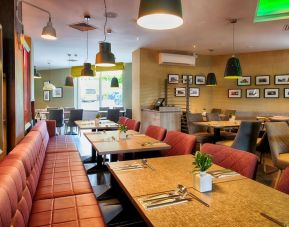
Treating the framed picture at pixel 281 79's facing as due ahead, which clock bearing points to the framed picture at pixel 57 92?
the framed picture at pixel 57 92 is roughly at 3 o'clock from the framed picture at pixel 281 79.

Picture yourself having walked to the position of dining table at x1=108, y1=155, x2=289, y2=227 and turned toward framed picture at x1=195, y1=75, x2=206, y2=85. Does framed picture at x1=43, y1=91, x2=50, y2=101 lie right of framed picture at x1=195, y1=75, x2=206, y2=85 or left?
left

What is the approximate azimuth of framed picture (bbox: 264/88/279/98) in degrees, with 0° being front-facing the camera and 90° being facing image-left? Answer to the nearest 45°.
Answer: approximately 0°

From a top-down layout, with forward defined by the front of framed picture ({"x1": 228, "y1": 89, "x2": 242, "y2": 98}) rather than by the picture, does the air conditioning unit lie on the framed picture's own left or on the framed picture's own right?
on the framed picture's own right

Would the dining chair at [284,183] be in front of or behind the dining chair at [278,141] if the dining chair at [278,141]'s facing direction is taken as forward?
in front

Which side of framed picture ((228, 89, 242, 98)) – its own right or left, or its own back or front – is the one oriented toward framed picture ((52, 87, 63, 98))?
right

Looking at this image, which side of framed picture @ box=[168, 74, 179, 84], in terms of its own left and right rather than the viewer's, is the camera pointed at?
front

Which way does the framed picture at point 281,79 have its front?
toward the camera

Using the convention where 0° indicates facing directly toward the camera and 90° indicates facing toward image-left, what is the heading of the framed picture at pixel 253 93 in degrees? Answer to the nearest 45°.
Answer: approximately 0°

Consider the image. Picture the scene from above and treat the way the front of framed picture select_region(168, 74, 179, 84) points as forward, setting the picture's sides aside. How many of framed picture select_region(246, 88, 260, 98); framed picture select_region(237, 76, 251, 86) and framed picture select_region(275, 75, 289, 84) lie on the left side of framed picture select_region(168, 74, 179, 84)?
3

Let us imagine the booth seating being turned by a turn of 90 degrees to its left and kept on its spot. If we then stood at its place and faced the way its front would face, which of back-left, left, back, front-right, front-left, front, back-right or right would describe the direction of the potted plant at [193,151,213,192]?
back-right

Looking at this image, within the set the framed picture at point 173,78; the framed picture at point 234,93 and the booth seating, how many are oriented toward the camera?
2

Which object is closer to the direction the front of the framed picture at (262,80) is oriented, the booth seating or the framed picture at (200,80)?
the booth seating
